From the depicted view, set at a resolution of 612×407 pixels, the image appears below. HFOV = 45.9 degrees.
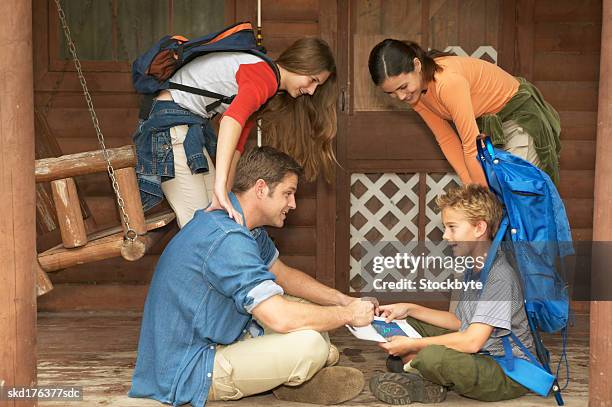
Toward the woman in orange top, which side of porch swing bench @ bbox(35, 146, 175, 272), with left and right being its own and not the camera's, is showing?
front

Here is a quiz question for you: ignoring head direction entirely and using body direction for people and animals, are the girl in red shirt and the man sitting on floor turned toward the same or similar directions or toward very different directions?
same or similar directions

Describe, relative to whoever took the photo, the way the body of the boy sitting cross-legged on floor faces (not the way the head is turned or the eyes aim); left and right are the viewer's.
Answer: facing to the left of the viewer

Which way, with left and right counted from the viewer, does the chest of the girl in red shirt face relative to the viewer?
facing to the right of the viewer

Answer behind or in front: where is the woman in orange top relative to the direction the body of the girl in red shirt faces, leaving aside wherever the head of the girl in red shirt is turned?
in front

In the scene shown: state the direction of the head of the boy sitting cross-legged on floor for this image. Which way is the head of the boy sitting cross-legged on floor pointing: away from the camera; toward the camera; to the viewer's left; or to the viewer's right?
to the viewer's left

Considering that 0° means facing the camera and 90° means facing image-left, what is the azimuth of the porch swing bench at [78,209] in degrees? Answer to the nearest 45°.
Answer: approximately 270°

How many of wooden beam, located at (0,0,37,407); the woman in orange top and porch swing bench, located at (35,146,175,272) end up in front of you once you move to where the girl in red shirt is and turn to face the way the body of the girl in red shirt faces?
1

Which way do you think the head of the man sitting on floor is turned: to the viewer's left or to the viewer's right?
to the viewer's right

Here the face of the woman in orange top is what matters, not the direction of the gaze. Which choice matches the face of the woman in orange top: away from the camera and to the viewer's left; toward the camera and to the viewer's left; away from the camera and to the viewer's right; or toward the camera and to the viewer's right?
toward the camera and to the viewer's left

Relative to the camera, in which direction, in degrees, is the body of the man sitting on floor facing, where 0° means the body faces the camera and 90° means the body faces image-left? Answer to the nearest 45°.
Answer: approximately 270°

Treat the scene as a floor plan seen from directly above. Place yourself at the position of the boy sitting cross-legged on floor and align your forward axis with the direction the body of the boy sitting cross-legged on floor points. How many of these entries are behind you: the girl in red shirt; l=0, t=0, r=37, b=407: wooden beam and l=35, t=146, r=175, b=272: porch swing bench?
0
